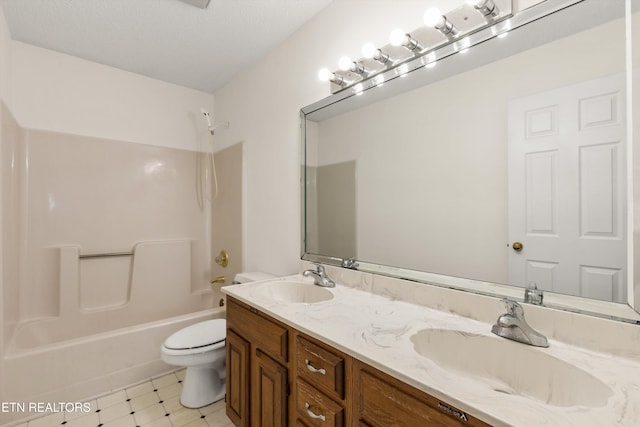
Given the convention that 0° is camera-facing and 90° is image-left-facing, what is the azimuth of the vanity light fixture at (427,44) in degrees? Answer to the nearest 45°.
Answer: approximately 45°

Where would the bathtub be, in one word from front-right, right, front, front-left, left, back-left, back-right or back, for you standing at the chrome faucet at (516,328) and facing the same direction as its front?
front-right

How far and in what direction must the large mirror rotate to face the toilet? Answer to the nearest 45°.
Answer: approximately 45° to its right

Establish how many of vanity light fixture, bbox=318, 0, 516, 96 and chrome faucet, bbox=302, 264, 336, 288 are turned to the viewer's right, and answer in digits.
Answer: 0

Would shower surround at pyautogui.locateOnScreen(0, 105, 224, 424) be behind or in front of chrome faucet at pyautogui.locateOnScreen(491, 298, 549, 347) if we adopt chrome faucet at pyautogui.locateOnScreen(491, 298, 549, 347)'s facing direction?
in front
